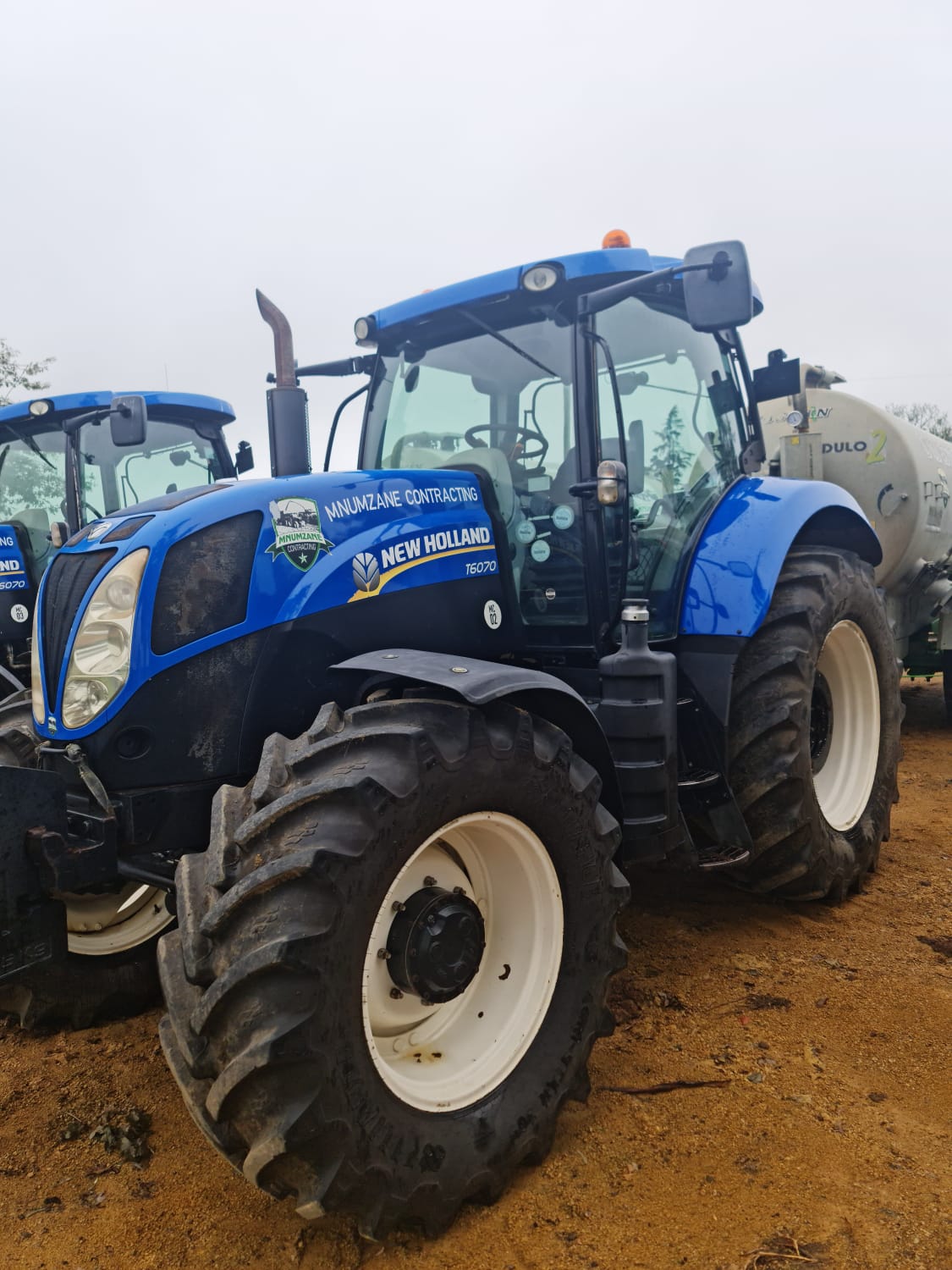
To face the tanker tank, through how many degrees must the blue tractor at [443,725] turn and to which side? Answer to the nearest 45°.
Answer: approximately 180°

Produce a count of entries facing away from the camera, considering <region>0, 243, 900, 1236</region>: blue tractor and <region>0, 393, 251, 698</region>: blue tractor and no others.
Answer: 0

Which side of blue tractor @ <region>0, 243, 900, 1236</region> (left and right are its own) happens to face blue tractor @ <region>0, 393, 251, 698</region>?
right

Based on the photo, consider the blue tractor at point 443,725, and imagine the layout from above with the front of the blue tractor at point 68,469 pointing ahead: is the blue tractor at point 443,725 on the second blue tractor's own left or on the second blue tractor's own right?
on the second blue tractor's own left

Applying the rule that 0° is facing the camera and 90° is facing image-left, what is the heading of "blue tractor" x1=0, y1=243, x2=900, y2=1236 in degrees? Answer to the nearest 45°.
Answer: approximately 45°

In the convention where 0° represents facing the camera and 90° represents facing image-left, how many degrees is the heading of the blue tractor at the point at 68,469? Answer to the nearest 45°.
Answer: approximately 45°

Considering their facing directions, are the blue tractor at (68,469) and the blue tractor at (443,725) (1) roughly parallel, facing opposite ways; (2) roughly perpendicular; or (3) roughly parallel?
roughly parallel

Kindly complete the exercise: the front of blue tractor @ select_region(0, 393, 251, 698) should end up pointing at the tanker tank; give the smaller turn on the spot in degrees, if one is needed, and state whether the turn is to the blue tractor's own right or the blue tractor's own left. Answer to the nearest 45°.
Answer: approximately 135° to the blue tractor's own left

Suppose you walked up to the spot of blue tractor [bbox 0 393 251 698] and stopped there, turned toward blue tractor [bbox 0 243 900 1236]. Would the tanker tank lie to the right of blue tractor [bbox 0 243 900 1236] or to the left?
left
